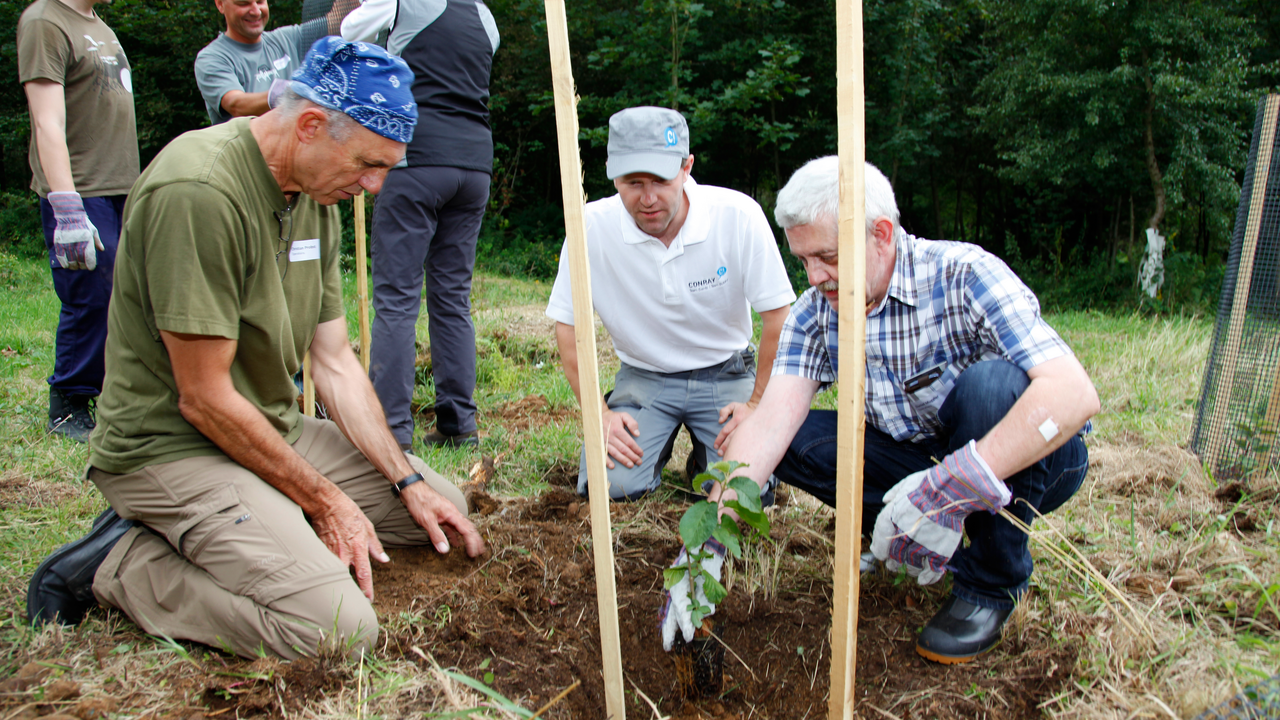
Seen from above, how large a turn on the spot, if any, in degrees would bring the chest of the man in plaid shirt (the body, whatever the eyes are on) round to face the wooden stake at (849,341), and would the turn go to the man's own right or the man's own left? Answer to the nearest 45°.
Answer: approximately 45° to the man's own left

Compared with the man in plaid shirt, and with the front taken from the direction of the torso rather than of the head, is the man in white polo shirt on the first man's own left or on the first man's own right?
on the first man's own right

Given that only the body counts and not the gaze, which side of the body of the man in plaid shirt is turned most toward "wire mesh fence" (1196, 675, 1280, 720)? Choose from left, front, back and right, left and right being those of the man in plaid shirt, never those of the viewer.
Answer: left

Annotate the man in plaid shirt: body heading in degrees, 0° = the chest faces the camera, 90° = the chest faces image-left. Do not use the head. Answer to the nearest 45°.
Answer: approximately 45°

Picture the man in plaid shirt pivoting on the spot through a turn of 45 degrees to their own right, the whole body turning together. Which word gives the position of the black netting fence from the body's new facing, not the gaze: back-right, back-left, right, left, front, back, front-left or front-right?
back-right

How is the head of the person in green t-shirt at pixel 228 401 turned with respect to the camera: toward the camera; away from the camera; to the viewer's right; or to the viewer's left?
to the viewer's right

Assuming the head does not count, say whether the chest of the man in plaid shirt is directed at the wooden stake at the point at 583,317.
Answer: yes
